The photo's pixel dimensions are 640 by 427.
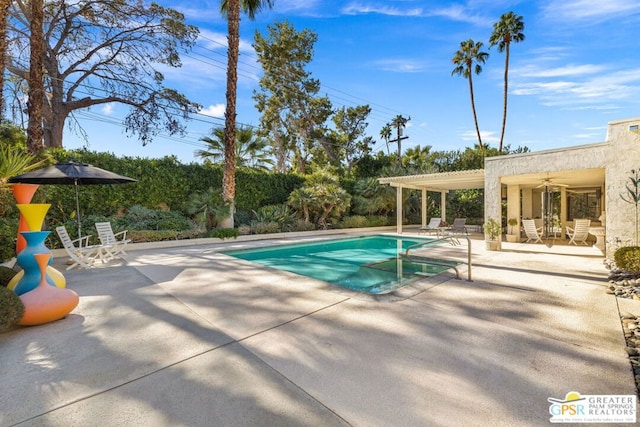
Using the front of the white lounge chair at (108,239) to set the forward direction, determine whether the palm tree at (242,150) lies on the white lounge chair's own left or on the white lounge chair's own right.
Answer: on the white lounge chair's own left

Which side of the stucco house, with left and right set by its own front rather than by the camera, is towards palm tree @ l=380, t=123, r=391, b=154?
back

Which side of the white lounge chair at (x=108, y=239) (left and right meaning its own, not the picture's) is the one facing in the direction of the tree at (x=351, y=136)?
left

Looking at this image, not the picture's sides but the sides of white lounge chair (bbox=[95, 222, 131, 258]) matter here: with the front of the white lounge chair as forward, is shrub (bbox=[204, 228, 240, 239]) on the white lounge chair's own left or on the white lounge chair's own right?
on the white lounge chair's own left

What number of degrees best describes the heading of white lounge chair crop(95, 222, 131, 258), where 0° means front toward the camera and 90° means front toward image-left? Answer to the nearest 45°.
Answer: approximately 315°

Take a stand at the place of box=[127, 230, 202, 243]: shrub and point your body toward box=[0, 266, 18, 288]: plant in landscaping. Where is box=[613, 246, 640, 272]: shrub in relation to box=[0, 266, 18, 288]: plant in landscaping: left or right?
left

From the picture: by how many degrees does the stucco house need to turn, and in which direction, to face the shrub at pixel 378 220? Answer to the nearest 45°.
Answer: approximately 90° to its right

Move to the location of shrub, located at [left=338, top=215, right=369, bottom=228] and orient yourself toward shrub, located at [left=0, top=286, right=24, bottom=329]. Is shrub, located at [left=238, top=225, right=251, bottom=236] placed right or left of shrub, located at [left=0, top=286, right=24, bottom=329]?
right
